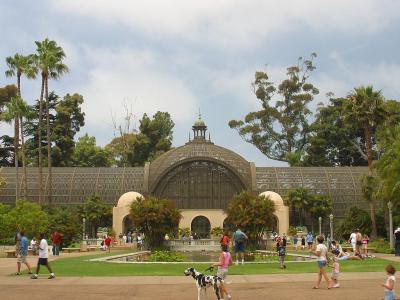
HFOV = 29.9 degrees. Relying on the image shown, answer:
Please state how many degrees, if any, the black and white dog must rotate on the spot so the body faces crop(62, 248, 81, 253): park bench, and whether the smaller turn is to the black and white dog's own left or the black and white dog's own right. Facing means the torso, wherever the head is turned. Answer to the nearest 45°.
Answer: approximately 90° to the black and white dog's own right

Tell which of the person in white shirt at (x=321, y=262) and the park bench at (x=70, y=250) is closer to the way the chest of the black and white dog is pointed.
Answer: the park bench

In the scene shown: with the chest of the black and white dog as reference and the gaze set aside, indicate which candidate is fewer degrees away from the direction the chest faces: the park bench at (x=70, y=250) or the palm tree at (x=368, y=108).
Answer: the park bench

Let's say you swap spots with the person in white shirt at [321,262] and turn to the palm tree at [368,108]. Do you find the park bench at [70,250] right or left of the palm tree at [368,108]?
left

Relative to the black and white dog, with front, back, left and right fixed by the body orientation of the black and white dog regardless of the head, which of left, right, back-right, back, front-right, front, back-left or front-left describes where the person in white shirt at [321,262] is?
back-right

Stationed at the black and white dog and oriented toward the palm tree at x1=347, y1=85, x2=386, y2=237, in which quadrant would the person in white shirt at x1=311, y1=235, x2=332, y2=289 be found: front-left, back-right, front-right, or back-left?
front-right

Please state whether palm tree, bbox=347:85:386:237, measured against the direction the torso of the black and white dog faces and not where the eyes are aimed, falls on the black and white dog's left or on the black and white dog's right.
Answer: on the black and white dog's right

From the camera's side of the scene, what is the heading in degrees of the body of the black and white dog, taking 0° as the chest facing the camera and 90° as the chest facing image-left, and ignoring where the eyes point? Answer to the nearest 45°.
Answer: approximately 90°
